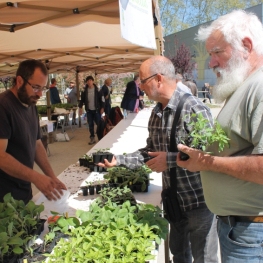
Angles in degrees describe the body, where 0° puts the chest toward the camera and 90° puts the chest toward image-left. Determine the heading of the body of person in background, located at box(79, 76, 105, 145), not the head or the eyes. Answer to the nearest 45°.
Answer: approximately 0°

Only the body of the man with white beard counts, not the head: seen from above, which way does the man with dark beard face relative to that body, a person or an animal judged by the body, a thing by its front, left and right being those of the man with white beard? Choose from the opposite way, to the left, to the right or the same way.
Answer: the opposite way

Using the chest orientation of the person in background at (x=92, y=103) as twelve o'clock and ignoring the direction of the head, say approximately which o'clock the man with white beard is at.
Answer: The man with white beard is roughly at 12 o'clock from the person in background.

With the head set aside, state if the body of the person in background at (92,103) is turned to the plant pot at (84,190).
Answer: yes

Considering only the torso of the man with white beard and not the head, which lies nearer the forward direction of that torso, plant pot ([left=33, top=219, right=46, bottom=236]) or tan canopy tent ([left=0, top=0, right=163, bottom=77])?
the plant pot

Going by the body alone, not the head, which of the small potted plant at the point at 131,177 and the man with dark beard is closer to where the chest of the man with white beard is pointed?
the man with dark beard

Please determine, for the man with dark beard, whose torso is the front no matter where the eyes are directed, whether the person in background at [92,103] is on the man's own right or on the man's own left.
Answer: on the man's own left

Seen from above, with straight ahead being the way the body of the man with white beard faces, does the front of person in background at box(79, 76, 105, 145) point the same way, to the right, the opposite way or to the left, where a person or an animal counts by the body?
to the left

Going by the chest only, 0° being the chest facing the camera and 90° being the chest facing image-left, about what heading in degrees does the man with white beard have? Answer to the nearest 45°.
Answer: approximately 90°
